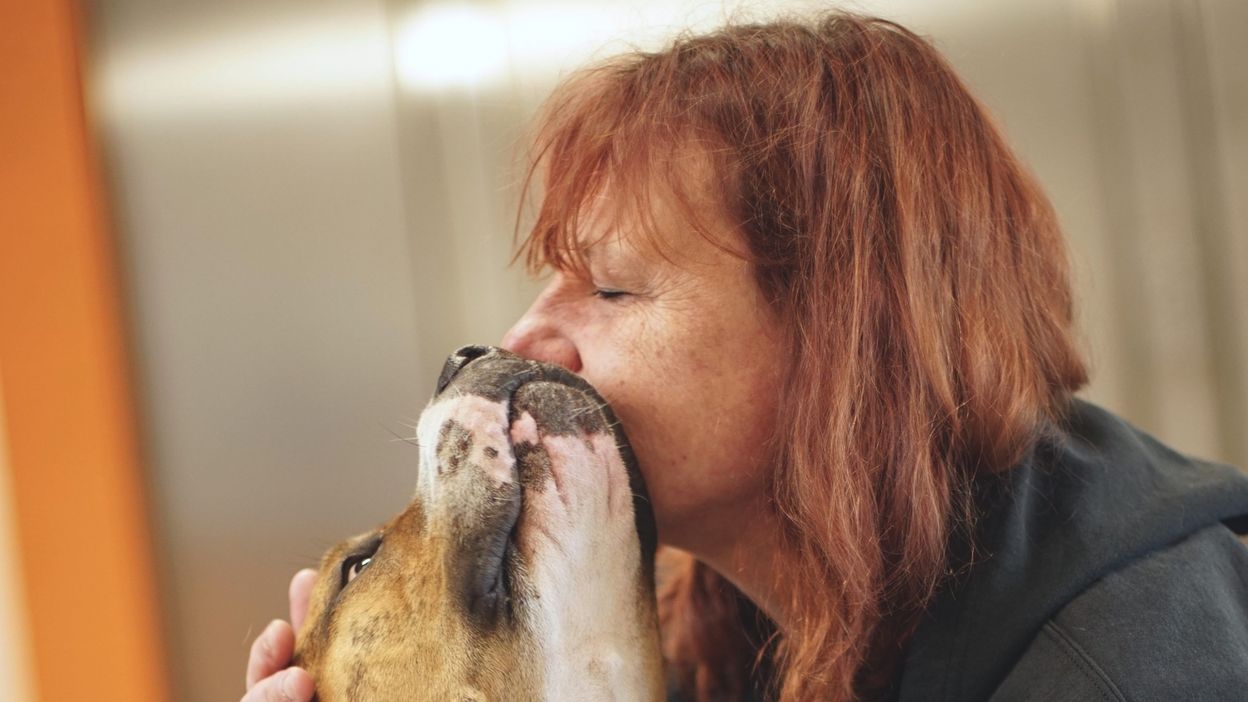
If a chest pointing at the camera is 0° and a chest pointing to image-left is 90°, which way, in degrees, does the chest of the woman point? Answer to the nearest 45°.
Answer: approximately 90°

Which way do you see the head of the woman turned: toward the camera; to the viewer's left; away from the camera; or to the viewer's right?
to the viewer's left
